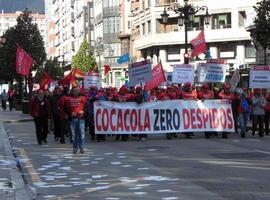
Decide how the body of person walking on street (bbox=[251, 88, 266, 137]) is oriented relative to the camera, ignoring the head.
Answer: toward the camera

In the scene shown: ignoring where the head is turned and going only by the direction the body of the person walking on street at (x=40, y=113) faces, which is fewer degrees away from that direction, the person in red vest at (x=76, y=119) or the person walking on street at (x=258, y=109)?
the person in red vest

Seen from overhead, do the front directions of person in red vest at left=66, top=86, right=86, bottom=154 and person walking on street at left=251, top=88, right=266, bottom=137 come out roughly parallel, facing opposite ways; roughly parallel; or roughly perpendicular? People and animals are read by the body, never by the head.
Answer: roughly parallel

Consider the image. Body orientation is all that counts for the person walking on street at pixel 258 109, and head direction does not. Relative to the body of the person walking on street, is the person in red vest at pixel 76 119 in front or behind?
in front

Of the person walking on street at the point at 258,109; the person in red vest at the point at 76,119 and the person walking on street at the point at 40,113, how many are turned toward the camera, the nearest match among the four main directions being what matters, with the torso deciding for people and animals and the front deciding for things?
3

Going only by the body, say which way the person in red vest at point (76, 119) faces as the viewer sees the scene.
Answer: toward the camera

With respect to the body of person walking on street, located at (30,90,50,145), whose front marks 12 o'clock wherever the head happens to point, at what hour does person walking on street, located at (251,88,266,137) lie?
person walking on street, located at (251,88,266,137) is roughly at 9 o'clock from person walking on street, located at (30,90,50,145).

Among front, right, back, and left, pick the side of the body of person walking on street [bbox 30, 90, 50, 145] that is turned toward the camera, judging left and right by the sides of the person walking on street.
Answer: front

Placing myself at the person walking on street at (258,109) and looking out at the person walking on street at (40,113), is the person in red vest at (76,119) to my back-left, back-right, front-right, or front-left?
front-left

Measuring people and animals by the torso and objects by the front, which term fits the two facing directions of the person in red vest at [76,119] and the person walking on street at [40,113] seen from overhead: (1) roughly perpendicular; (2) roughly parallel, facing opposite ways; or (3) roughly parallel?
roughly parallel

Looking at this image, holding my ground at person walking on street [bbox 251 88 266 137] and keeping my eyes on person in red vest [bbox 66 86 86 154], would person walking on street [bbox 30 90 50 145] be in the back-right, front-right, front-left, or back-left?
front-right
